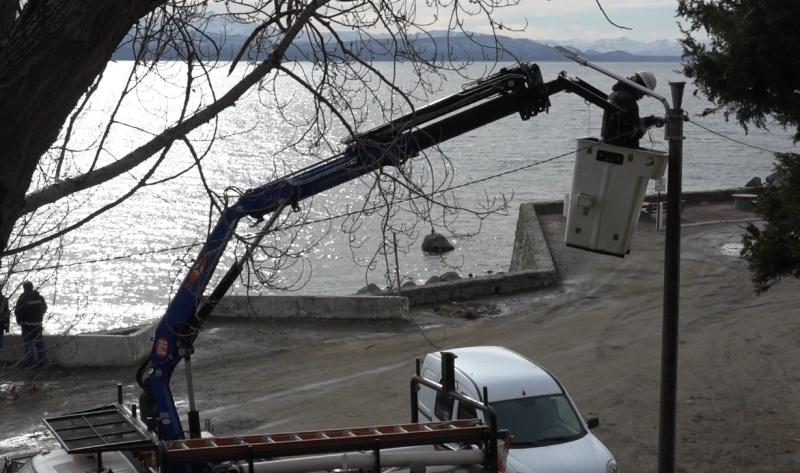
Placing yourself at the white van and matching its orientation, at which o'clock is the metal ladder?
The metal ladder is roughly at 2 o'clock from the white van.

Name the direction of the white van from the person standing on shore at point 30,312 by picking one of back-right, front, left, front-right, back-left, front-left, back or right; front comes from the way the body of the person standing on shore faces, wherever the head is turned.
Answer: back-right

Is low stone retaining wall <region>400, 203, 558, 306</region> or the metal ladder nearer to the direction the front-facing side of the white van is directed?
the metal ladder

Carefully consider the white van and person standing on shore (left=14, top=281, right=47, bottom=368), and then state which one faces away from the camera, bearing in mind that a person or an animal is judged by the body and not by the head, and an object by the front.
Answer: the person standing on shore

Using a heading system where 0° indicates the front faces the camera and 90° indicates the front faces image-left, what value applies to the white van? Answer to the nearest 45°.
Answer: approximately 315°

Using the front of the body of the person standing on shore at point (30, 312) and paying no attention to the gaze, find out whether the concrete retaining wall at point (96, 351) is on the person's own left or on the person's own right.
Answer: on the person's own right

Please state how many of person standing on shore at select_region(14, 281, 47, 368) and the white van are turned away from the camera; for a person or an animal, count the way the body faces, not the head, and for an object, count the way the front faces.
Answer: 1

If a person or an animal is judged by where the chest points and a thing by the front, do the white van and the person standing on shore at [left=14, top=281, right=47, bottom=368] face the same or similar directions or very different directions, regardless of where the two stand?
very different directions

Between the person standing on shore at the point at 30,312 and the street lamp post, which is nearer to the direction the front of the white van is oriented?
the street lamp post

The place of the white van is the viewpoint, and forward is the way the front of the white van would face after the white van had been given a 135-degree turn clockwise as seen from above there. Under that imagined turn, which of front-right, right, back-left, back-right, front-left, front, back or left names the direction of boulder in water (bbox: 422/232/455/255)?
right

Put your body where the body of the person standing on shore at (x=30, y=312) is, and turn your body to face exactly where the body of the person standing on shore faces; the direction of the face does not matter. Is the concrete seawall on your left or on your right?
on your right

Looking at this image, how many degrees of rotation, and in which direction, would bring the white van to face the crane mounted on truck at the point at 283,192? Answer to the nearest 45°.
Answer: approximately 90° to its right

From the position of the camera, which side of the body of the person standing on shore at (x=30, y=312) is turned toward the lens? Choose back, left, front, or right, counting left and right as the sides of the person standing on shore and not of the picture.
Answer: back
